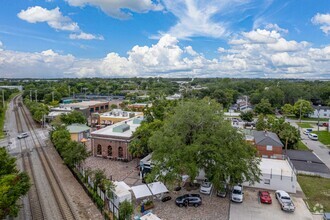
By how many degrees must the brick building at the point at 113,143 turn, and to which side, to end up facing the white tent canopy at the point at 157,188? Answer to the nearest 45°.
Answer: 0° — it already faces it

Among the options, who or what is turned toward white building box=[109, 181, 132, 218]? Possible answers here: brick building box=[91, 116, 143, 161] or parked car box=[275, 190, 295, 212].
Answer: the brick building

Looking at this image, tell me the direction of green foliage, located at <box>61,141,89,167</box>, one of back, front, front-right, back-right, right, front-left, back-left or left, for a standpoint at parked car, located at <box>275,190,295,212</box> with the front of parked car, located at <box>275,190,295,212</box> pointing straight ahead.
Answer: back-right

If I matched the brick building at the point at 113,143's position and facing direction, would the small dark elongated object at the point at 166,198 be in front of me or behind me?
in front

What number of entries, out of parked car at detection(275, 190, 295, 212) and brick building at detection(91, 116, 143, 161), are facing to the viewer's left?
0

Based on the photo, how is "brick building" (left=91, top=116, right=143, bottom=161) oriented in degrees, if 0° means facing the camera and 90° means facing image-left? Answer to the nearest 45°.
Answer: approximately 0°

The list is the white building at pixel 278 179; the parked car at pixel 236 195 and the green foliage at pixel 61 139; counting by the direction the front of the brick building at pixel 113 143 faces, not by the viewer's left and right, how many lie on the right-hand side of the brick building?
1

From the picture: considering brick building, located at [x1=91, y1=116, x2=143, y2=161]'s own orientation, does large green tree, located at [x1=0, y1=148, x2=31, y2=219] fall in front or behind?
in front
